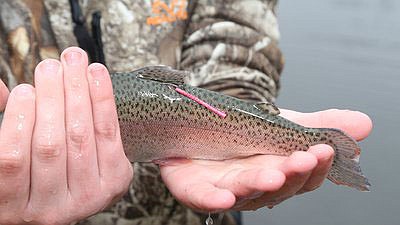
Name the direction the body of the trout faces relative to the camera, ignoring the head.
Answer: to the viewer's left
